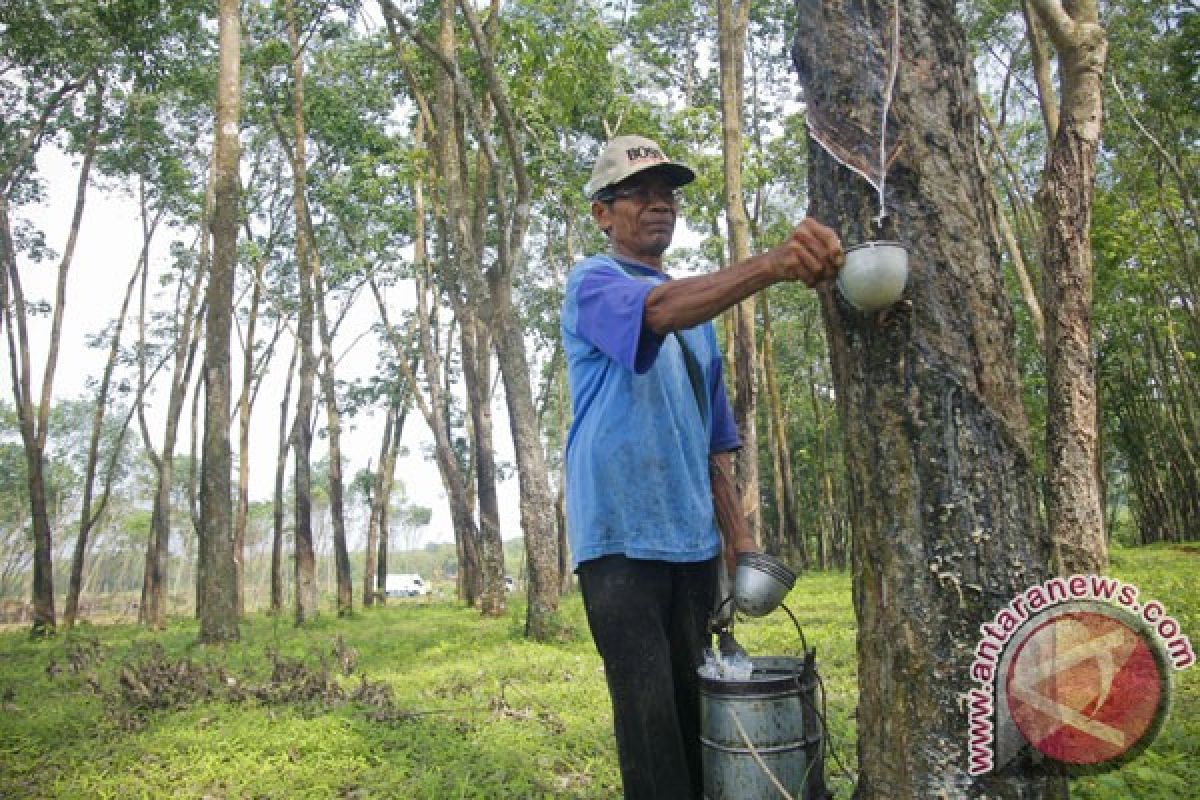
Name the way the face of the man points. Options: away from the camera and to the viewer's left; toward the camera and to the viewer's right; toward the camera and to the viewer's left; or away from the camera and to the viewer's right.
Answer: toward the camera and to the viewer's right

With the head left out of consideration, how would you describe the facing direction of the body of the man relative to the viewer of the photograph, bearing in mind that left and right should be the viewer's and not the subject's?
facing the viewer and to the right of the viewer
